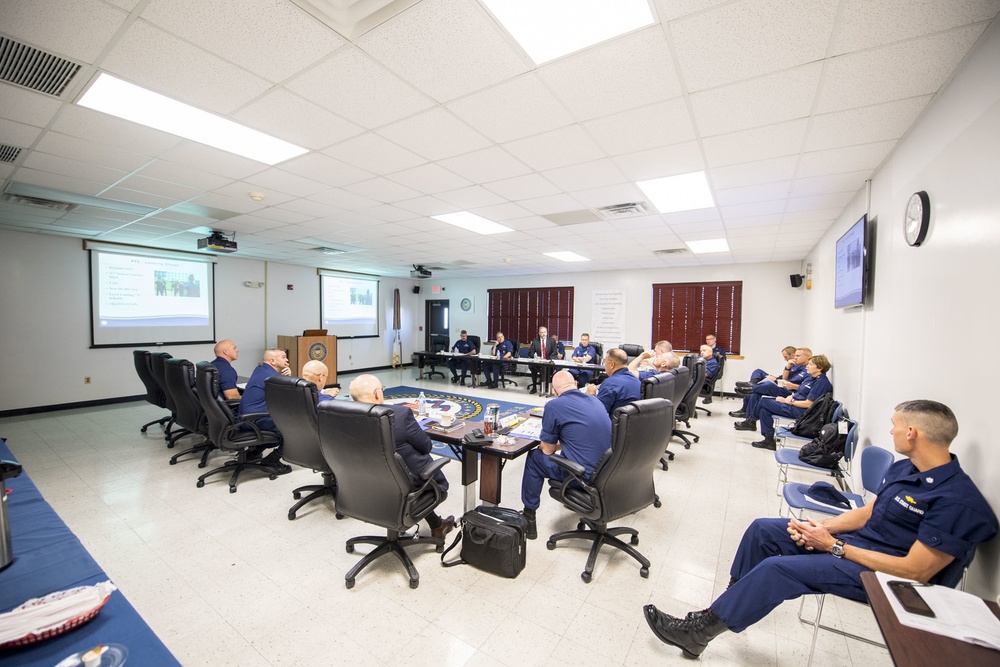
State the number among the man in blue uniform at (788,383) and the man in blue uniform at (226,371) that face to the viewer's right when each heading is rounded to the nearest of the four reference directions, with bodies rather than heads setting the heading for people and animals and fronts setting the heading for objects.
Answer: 1

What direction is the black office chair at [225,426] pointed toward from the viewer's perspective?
to the viewer's right

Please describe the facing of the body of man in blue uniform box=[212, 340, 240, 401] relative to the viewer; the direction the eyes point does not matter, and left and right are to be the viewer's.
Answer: facing to the right of the viewer

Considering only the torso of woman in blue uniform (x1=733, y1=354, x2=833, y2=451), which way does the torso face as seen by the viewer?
to the viewer's left

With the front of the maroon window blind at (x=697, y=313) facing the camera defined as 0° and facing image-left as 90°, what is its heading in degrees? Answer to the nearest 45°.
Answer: approximately 0°

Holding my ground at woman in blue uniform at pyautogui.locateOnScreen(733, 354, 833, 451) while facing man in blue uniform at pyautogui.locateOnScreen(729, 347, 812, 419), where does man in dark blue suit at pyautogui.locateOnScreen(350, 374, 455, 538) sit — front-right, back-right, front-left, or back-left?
back-left

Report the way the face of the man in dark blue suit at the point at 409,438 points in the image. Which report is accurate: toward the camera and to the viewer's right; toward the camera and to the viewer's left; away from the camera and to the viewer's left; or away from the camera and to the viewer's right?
away from the camera and to the viewer's right

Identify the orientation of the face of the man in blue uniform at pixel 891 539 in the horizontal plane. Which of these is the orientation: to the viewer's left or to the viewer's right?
to the viewer's left

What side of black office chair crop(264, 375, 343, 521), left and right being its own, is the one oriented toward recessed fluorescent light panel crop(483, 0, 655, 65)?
right

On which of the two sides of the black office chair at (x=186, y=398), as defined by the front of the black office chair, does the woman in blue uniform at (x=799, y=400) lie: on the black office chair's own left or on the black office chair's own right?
on the black office chair's own right

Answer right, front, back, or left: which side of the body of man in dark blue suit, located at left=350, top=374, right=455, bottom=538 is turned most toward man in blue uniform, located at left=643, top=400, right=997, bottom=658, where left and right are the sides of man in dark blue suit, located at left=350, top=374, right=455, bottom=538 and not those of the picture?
right

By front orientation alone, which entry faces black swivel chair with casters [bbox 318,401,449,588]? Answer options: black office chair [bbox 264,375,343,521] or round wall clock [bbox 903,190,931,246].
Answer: the round wall clock

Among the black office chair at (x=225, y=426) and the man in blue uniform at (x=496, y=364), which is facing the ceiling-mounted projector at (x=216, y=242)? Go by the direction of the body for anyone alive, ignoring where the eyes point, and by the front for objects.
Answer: the man in blue uniform

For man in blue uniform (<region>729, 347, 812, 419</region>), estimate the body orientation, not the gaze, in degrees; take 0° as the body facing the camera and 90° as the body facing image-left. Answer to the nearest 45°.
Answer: approximately 90°

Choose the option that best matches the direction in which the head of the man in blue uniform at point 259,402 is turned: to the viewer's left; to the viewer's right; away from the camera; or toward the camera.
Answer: to the viewer's right

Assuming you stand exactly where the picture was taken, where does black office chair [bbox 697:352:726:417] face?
facing to the left of the viewer

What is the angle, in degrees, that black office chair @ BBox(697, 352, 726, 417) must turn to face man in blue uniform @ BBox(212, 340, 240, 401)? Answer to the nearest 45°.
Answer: approximately 45° to its left
